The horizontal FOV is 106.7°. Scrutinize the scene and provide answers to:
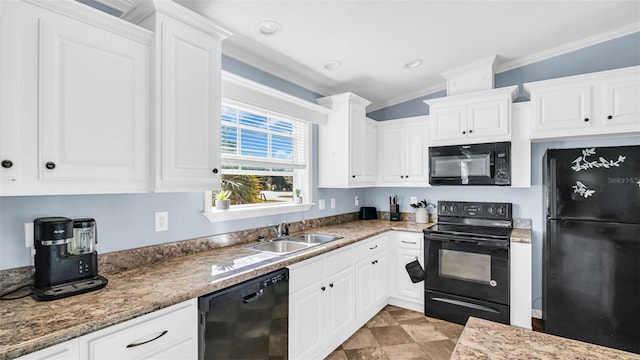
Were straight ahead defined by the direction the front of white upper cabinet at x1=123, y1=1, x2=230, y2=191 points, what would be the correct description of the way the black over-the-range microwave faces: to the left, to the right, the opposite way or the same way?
to the right

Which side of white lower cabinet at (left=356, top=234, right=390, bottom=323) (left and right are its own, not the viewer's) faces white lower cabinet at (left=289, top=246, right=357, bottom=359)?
right

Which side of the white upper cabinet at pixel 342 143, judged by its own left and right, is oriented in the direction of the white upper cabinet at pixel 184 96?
right

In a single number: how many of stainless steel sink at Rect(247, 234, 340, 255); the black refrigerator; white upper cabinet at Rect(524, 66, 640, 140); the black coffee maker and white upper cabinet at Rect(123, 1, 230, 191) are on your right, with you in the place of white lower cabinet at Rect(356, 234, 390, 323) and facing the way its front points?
3

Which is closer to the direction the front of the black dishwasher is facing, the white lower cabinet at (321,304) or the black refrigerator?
the black refrigerator

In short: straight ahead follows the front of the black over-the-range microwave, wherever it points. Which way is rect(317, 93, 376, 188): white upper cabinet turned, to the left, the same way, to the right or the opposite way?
to the left

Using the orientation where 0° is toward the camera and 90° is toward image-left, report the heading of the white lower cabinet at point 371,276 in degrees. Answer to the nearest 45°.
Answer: approximately 315°
